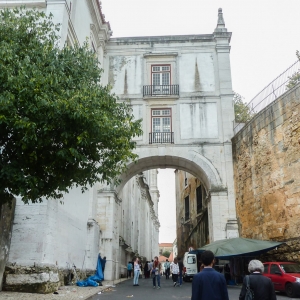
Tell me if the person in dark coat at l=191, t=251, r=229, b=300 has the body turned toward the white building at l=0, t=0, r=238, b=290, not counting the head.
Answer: yes

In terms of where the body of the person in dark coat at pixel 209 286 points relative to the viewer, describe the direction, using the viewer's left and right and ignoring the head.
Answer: facing away from the viewer

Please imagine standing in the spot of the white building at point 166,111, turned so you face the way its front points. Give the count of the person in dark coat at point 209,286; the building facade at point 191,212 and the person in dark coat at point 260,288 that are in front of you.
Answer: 2

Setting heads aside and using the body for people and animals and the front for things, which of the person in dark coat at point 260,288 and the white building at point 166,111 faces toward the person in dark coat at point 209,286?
the white building

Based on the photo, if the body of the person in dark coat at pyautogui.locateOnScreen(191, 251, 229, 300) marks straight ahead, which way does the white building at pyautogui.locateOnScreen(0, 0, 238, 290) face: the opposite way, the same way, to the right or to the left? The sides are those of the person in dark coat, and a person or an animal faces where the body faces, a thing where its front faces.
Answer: the opposite way

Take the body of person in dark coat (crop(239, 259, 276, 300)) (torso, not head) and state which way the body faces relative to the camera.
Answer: away from the camera

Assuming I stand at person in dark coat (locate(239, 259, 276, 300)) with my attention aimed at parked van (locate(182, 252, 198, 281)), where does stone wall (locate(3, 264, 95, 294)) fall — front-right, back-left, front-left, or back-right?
front-left

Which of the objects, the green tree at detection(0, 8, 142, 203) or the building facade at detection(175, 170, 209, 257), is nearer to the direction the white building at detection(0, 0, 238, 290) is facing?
the green tree

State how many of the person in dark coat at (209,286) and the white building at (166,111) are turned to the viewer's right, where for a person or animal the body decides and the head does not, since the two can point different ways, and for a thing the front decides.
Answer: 0

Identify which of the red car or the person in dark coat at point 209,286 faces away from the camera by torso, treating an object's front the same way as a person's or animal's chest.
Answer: the person in dark coat

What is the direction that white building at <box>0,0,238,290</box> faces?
toward the camera

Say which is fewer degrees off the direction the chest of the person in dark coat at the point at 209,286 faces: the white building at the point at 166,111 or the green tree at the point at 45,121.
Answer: the white building
